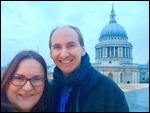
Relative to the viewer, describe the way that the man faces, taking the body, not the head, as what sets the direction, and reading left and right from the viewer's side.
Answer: facing the viewer and to the left of the viewer

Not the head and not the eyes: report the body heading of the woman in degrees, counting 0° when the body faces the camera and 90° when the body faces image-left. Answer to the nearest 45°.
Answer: approximately 0°

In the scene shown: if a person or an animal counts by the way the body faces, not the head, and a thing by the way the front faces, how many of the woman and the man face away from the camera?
0
